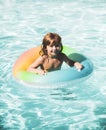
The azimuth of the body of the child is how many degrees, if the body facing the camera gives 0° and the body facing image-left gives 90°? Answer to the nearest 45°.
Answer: approximately 0°
